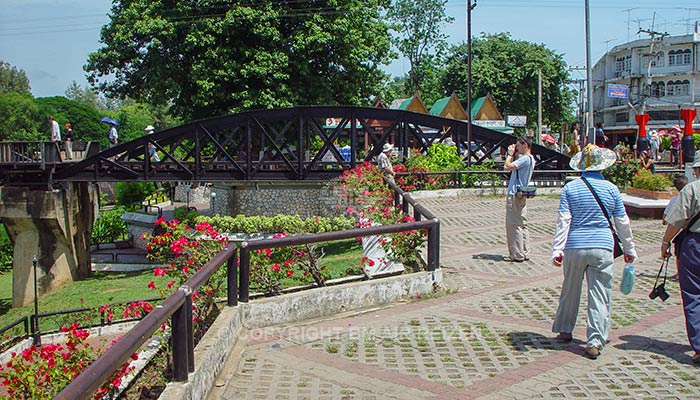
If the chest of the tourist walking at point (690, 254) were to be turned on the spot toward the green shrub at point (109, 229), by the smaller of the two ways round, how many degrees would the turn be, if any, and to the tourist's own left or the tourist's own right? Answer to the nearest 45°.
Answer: approximately 45° to the tourist's own left

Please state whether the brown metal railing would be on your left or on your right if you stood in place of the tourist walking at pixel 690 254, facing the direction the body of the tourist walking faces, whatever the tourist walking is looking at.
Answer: on your left

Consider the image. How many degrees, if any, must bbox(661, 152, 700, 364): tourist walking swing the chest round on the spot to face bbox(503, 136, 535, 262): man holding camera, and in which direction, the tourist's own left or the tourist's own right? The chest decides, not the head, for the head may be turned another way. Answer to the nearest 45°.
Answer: approximately 45° to the tourist's own left

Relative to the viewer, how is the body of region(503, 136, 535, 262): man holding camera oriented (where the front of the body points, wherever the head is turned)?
to the viewer's left

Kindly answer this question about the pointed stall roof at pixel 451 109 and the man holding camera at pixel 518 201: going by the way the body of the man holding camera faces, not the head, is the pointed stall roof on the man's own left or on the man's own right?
on the man's own right

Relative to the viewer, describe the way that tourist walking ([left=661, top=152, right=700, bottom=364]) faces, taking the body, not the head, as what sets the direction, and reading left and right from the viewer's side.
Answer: facing away from the viewer

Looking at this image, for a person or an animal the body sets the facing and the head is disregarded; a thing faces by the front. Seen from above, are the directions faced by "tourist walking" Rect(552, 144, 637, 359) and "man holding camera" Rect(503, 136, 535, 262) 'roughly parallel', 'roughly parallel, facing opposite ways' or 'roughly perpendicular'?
roughly perpendicular

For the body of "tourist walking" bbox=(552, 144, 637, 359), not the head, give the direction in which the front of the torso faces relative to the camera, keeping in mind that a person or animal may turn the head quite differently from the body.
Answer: away from the camera

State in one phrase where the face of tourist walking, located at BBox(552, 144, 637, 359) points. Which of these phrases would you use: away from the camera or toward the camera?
away from the camera

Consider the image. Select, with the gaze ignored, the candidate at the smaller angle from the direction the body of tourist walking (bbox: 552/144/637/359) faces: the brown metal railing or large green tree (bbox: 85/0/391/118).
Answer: the large green tree

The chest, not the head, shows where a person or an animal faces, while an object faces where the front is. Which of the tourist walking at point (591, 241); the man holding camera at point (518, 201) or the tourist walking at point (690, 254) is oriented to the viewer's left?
the man holding camera

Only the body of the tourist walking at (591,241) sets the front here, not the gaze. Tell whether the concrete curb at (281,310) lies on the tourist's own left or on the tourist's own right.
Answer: on the tourist's own left

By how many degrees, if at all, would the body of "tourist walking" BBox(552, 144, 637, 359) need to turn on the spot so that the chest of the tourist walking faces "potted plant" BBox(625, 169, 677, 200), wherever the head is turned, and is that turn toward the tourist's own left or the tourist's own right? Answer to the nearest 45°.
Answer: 0° — they already face it
